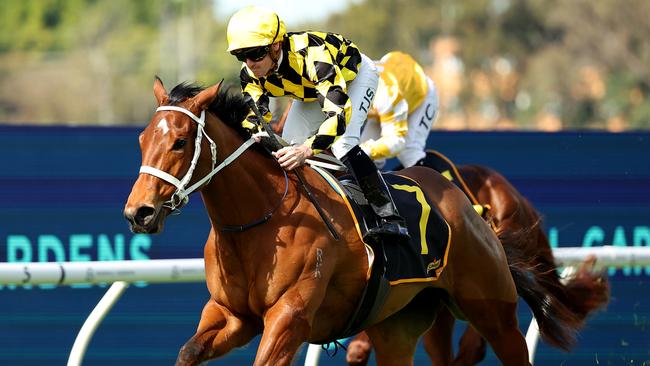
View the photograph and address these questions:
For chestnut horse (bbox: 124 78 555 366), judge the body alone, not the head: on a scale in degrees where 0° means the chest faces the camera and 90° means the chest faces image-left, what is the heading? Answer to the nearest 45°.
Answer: approximately 45°

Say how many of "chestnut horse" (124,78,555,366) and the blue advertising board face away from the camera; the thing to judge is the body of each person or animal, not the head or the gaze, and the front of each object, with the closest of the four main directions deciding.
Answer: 0

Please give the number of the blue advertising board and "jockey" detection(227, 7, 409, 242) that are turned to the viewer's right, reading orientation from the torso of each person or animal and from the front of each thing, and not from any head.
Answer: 0

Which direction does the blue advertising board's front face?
toward the camera

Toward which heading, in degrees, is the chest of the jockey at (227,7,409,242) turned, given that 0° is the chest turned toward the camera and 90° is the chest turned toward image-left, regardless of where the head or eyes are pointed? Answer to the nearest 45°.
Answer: approximately 45°
